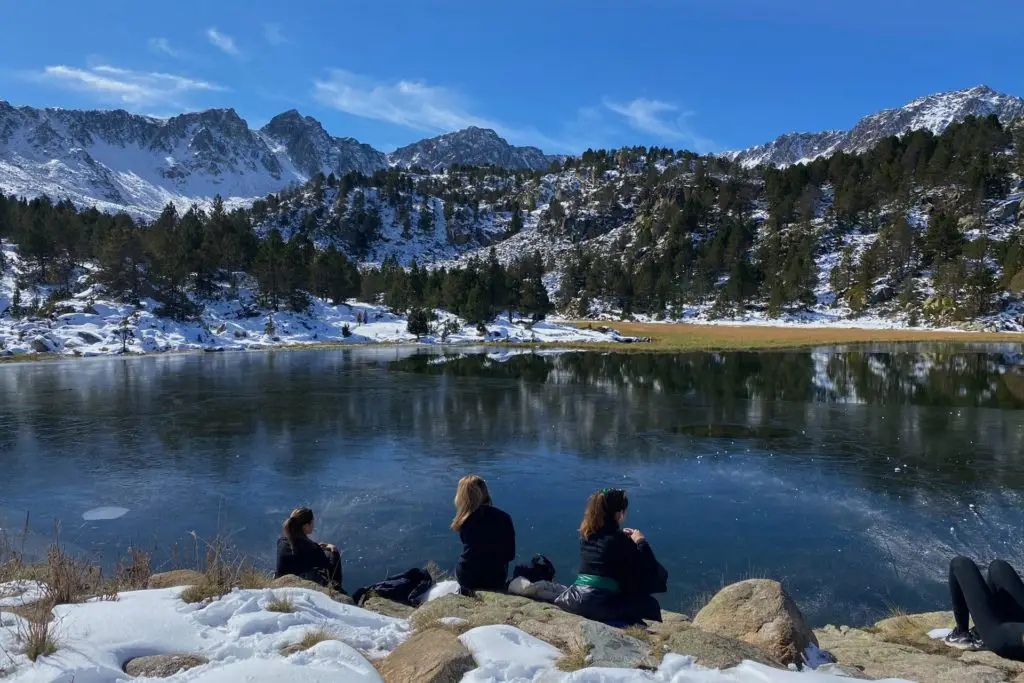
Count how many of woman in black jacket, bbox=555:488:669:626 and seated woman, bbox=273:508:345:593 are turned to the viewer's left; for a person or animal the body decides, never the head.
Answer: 0

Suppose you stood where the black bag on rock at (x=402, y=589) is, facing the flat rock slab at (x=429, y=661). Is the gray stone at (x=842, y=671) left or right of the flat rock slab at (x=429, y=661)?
left

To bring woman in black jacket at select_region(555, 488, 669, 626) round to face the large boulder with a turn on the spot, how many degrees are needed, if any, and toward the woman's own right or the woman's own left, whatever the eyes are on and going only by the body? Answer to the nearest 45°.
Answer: approximately 45° to the woman's own right

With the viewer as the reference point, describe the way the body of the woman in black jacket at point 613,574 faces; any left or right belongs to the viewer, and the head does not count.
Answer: facing away from the viewer and to the right of the viewer

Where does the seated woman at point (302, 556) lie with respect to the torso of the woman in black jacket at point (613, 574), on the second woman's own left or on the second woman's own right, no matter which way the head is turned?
on the second woman's own left

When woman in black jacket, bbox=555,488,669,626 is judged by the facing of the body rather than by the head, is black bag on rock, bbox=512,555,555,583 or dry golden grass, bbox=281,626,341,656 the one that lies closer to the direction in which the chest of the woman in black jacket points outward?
the black bag on rock

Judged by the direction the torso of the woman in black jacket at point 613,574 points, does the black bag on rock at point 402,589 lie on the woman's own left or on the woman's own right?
on the woman's own left

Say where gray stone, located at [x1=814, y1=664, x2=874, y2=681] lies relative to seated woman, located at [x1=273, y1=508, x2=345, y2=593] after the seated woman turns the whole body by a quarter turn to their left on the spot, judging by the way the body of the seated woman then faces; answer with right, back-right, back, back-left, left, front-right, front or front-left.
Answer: back-right
